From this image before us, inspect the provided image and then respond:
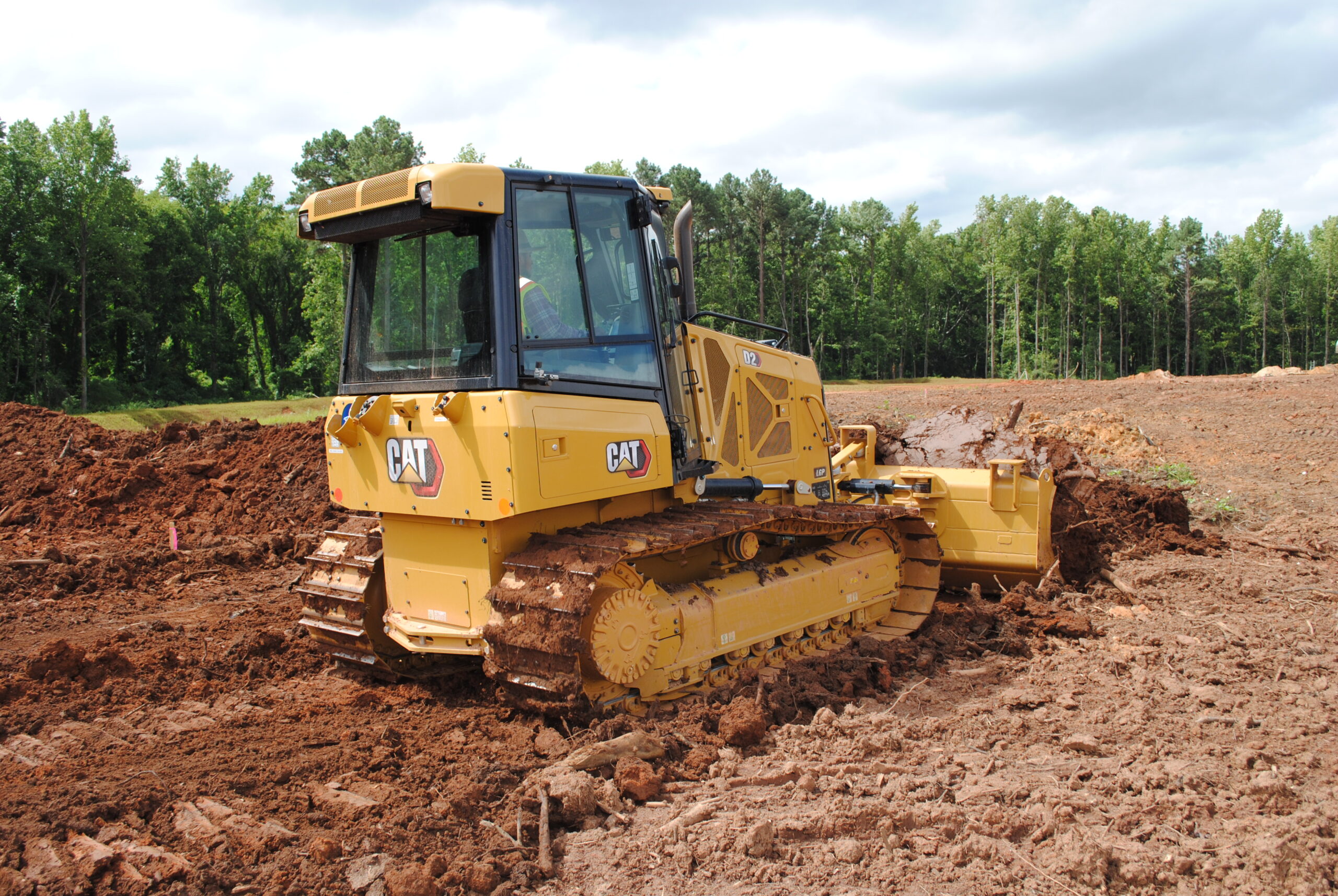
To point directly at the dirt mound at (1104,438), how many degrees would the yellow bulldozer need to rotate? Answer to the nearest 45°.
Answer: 0° — it already faces it

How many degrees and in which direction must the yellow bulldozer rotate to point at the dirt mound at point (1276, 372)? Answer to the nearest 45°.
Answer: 0° — it already faces it

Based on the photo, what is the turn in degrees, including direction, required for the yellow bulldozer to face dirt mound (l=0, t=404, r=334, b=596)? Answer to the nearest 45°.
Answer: approximately 90° to its left

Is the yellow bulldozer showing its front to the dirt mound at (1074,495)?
yes

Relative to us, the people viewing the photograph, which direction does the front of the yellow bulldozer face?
facing away from the viewer and to the right of the viewer

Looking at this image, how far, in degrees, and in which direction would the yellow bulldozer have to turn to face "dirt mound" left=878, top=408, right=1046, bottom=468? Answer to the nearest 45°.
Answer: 0° — it already faces it
